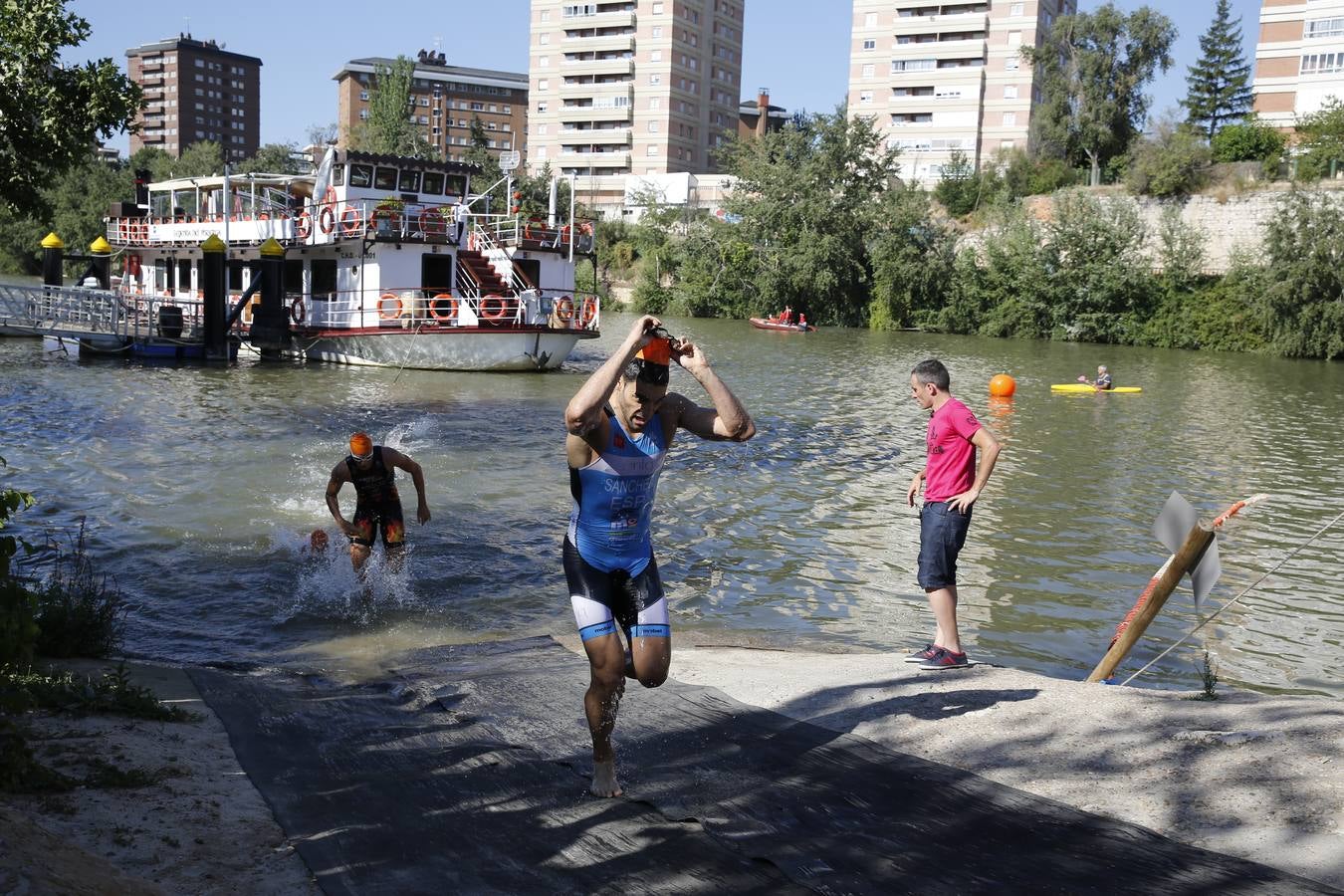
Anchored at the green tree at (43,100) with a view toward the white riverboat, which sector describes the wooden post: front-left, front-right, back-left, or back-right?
back-right

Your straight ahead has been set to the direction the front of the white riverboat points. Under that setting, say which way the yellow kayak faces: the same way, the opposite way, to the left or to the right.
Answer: the opposite way

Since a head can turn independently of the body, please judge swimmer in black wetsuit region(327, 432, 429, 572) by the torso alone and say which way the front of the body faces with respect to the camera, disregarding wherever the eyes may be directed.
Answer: toward the camera

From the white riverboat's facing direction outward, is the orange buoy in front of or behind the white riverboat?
in front

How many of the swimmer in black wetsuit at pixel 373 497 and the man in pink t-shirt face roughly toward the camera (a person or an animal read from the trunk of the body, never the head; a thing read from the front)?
1

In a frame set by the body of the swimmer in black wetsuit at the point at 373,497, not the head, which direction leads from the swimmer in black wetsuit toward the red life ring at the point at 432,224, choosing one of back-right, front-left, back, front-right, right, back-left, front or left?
back

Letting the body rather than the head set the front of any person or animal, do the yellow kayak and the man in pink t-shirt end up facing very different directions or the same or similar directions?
same or similar directions

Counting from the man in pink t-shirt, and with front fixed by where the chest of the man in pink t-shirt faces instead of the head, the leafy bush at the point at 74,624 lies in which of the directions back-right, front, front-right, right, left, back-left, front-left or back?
front

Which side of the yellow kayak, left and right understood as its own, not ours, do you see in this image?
left

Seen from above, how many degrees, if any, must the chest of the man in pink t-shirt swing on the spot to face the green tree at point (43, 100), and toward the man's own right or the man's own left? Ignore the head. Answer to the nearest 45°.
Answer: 0° — they already face it

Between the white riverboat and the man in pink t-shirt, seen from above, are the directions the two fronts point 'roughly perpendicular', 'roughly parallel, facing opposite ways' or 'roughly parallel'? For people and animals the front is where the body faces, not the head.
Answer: roughly parallel, facing opposite ways

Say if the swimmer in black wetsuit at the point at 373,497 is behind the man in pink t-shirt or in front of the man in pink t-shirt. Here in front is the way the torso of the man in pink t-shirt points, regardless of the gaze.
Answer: in front

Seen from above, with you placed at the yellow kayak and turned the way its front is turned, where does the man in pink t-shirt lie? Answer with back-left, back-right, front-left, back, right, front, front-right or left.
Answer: left

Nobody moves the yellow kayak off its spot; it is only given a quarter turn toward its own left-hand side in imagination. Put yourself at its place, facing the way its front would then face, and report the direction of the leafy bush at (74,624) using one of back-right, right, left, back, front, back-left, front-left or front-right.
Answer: front

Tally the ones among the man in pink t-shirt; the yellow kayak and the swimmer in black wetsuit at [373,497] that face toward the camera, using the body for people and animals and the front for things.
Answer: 1

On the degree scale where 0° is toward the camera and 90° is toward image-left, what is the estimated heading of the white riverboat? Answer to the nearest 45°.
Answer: approximately 315°

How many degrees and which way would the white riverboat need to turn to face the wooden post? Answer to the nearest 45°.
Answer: approximately 45° to its right

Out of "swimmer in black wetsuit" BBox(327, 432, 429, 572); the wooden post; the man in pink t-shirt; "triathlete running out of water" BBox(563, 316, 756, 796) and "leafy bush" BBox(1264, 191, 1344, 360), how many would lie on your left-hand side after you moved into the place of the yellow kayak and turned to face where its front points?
4

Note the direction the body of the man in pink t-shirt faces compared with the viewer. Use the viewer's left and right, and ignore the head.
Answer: facing to the left of the viewer
